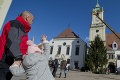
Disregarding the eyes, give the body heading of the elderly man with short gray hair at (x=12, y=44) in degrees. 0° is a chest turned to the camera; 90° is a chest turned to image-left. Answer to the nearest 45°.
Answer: approximately 270°
